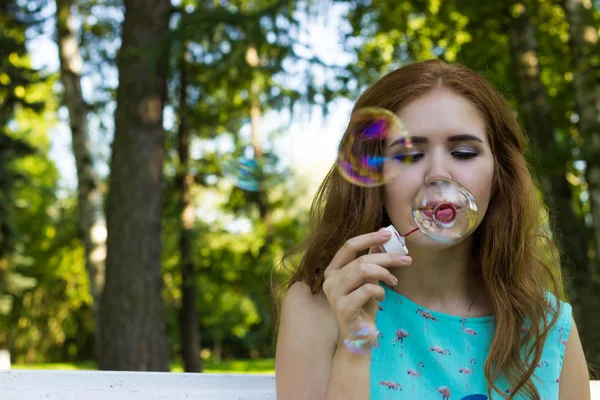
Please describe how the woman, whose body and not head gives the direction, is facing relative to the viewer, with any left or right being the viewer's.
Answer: facing the viewer

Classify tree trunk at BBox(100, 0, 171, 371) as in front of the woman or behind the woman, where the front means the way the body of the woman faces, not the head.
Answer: behind

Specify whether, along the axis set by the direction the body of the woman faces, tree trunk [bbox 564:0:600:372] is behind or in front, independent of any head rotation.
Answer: behind

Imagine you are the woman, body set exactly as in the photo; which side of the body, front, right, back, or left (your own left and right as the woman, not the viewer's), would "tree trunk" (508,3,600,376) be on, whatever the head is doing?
back
